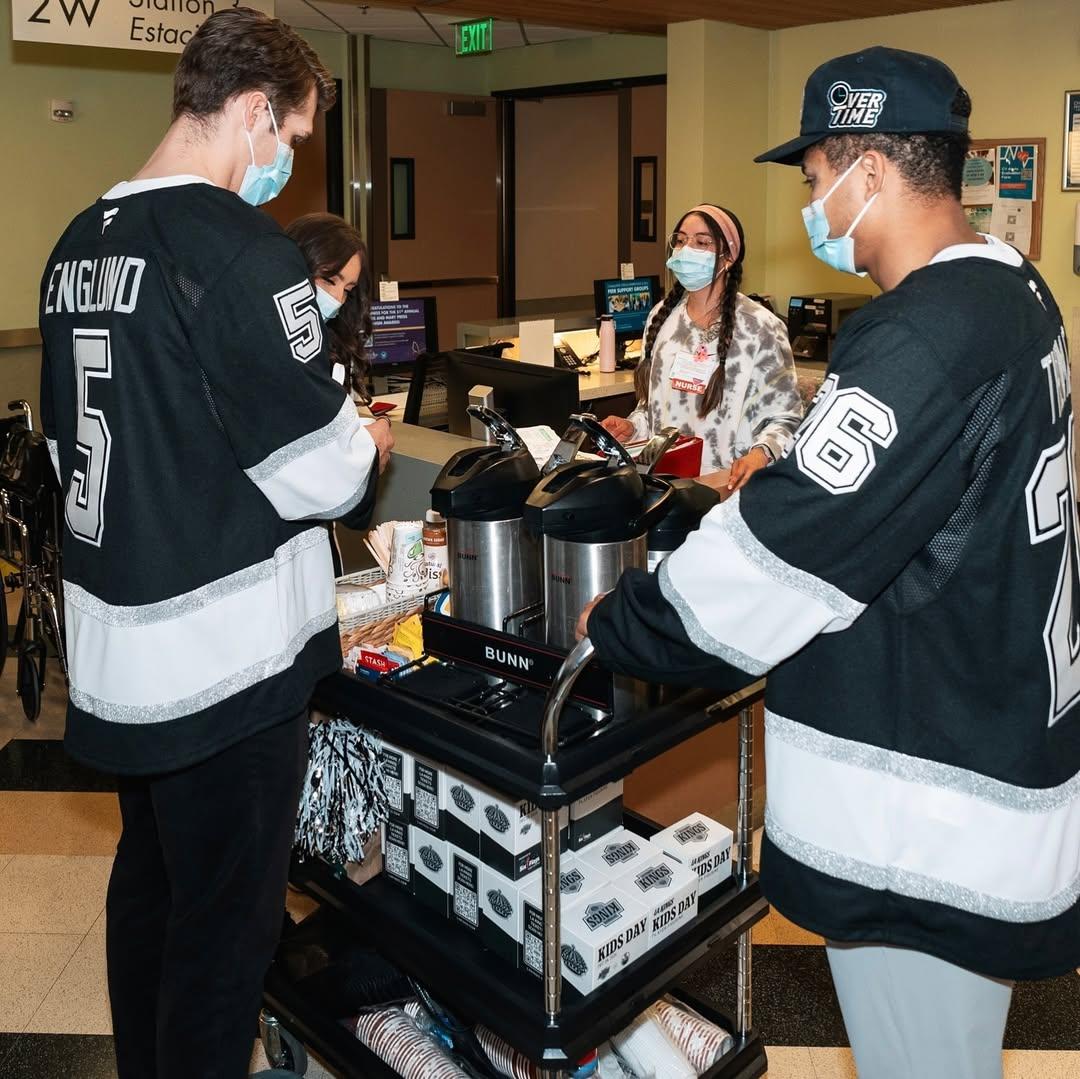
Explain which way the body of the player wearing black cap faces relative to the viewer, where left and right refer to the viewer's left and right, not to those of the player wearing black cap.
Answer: facing away from the viewer and to the left of the viewer

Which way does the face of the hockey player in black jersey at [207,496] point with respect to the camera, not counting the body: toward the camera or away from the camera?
away from the camera

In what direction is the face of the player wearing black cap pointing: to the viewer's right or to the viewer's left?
to the viewer's left

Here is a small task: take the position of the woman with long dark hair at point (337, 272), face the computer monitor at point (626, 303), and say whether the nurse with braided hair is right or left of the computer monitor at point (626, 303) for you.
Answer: right

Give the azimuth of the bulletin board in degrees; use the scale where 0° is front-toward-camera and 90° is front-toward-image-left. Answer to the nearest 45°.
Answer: approximately 0°
